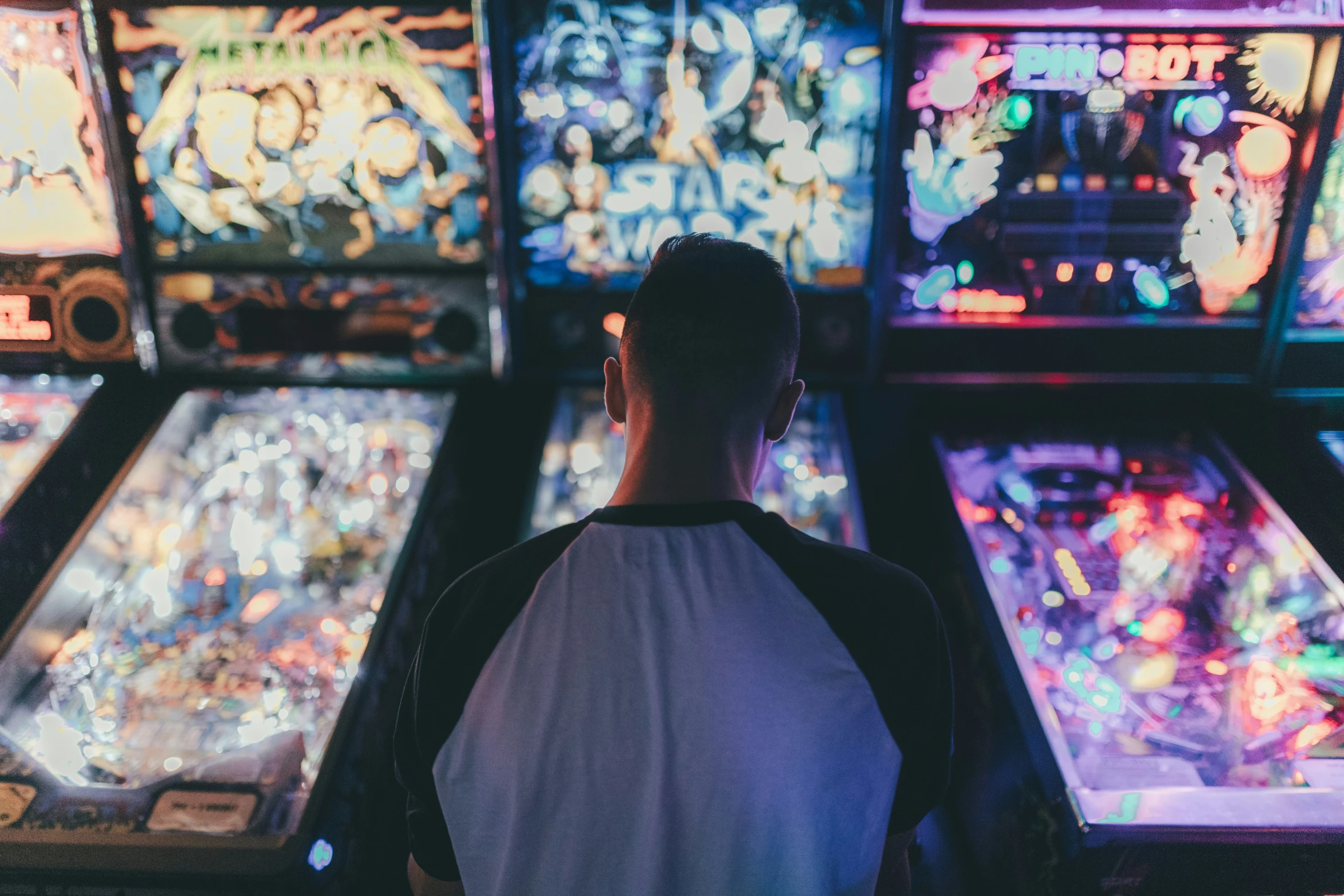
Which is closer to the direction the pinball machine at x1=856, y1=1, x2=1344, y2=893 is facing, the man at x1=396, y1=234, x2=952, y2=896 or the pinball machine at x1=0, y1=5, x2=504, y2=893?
the man

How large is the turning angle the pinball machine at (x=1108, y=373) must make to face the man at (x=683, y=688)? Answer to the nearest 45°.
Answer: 0° — it already faces them

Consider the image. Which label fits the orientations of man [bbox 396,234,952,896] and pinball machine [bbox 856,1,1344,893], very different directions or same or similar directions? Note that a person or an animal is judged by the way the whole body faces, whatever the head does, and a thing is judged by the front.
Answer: very different directions

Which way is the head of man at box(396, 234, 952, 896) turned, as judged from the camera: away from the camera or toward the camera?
away from the camera

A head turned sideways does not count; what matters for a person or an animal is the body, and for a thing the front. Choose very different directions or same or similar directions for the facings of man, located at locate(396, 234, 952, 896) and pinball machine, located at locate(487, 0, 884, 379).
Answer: very different directions

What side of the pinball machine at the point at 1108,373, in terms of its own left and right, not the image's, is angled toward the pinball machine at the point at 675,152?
right

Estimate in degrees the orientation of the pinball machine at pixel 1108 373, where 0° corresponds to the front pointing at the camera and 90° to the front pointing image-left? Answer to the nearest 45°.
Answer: approximately 0°

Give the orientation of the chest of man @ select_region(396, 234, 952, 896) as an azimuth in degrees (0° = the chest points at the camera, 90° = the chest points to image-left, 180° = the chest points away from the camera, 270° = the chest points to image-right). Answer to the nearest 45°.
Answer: approximately 180°

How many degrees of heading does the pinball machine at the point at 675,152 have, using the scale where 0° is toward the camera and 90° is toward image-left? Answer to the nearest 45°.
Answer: approximately 0°

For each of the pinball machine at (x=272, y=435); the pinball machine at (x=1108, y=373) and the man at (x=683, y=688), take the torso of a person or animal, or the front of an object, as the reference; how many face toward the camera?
2
